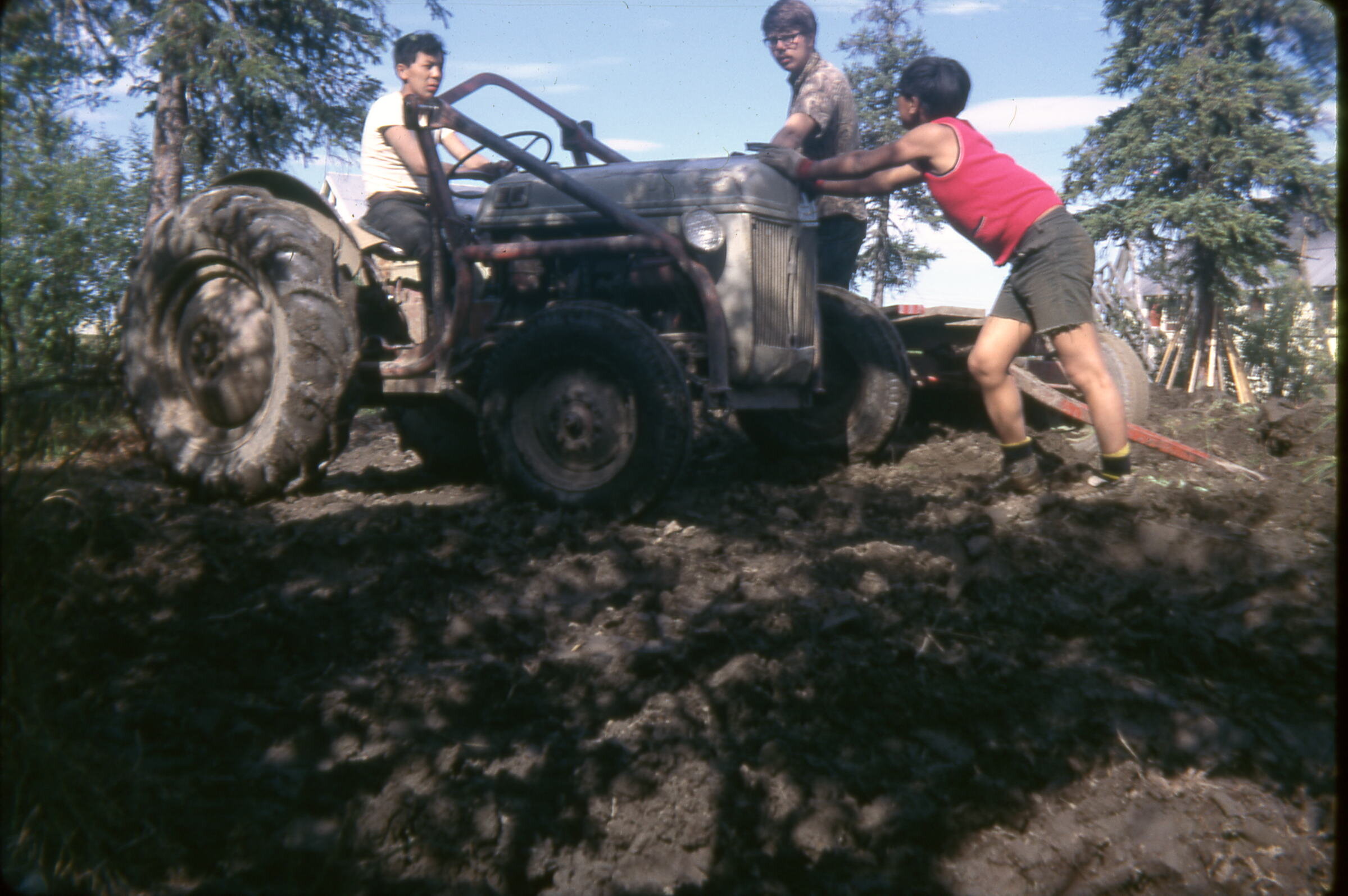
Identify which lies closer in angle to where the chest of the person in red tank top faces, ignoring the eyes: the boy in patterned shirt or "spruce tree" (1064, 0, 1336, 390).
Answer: the boy in patterned shirt

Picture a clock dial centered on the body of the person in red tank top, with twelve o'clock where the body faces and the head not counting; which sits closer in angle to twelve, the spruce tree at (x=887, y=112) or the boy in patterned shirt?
the boy in patterned shirt

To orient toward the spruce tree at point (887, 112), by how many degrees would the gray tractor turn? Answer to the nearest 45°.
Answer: approximately 90° to its left

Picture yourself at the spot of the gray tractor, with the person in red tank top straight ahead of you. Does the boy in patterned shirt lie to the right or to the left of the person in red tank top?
left

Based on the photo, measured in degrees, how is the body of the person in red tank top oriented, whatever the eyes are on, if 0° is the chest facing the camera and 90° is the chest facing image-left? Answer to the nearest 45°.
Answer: approximately 90°

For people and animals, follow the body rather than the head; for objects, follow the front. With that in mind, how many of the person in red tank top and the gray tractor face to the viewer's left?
1

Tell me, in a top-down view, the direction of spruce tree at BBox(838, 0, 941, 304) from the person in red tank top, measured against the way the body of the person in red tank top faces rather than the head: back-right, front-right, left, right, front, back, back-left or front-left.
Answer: right

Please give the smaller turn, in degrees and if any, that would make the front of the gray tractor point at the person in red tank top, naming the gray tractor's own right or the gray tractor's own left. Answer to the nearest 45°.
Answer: approximately 45° to the gray tractor's own left

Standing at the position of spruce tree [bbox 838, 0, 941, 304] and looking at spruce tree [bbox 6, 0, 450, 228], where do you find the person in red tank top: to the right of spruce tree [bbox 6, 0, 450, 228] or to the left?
left

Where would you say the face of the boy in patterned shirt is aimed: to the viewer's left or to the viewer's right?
to the viewer's left

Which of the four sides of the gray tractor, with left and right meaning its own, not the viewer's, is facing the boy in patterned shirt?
left

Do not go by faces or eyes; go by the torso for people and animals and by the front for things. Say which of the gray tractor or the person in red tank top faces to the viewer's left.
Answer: the person in red tank top

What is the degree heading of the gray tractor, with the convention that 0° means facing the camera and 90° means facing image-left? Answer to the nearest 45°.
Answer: approximately 315°

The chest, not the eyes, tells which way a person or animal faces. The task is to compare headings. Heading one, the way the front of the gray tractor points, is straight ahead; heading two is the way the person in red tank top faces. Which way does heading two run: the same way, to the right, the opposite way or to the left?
the opposite way
